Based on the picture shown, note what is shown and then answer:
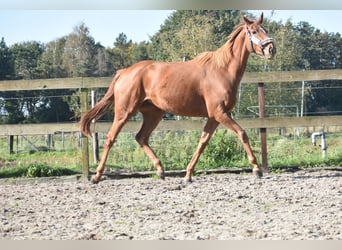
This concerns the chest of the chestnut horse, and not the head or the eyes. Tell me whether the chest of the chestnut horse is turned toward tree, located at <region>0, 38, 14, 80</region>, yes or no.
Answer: no

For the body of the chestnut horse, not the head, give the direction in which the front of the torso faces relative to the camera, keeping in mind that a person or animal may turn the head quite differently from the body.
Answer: to the viewer's right

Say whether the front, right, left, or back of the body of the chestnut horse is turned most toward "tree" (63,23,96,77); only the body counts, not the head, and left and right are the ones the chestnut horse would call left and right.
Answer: left
